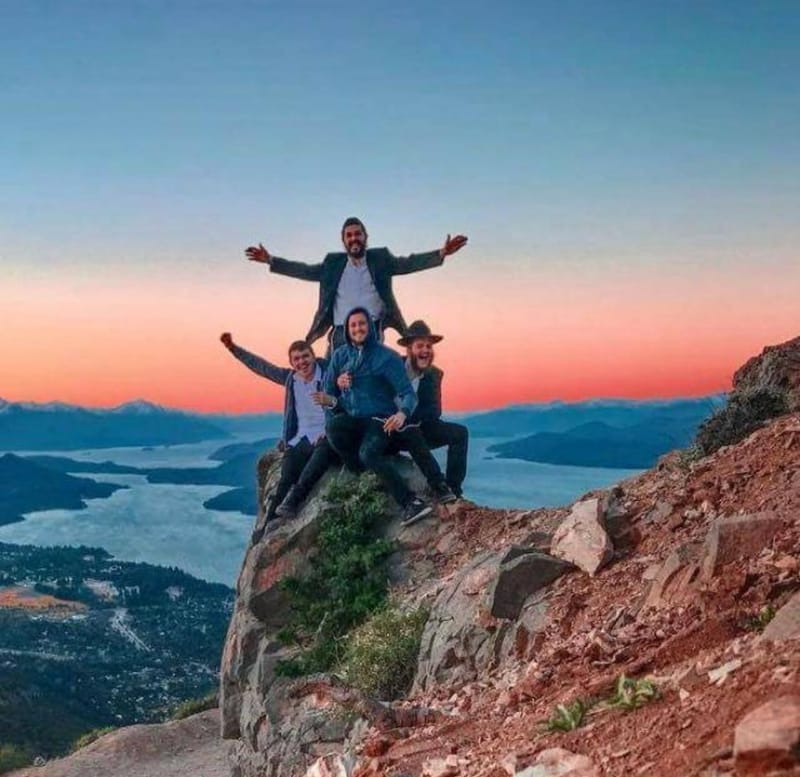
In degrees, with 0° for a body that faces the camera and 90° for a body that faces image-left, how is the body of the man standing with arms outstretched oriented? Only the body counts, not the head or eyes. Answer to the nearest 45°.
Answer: approximately 0°

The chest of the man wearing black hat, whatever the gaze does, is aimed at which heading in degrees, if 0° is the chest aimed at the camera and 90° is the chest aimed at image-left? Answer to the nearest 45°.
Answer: approximately 315°

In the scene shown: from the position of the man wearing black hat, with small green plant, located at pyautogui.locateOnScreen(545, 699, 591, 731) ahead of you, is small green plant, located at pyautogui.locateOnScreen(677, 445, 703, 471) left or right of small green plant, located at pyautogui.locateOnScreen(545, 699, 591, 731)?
left

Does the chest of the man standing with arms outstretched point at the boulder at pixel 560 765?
yes

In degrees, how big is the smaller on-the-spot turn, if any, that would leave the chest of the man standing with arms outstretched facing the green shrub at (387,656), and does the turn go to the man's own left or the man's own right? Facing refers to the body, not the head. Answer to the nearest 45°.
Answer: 0° — they already face it
